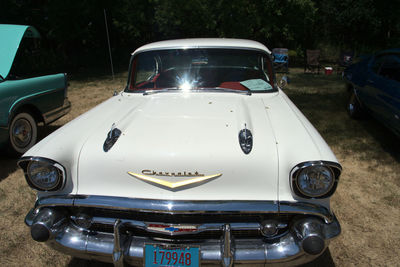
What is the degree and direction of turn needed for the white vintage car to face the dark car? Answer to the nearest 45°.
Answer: approximately 135° to its left

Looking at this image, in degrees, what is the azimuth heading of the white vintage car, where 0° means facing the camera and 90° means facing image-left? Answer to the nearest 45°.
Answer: approximately 0°

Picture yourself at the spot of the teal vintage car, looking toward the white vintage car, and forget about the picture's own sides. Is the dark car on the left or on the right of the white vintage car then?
left

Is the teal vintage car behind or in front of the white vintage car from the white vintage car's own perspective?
behind
